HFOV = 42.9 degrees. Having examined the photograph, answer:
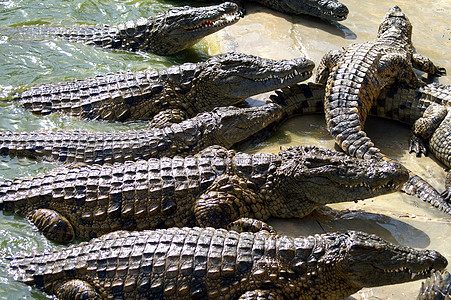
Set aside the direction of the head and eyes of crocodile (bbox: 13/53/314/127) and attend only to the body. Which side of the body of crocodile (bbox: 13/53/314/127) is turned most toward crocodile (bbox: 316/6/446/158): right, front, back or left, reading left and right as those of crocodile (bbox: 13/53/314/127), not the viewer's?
front

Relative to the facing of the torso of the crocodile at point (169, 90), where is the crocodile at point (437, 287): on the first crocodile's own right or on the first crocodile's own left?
on the first crocodile's own right

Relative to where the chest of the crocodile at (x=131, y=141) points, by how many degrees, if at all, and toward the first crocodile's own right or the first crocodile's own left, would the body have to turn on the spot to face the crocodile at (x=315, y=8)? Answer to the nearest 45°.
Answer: approximately 45° to the first crocodile's own left

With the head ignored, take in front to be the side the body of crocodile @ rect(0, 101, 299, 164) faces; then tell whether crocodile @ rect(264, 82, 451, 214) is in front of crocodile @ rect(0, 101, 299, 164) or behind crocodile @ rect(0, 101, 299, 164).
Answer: in front

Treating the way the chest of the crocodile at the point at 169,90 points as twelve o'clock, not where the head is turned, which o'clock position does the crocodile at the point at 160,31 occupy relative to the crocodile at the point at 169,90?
the crocodile at the point at 160,31 is roughly at 9 o'clock from the crocodile at the point at 169,90.

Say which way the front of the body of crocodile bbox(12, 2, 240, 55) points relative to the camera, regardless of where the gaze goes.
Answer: to the viewer's right

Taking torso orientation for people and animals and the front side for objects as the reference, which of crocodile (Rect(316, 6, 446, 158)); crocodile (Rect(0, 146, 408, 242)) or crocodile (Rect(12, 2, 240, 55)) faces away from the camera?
crocodile (Rect(316, 6, 446, 158))

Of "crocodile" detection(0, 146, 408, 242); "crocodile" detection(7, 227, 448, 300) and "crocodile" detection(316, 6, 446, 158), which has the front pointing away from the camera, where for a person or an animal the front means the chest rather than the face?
"crocodile" detection(316, 6, 446, 158)

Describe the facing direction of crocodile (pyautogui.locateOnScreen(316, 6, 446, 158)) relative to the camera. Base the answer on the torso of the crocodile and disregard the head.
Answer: away from the camera

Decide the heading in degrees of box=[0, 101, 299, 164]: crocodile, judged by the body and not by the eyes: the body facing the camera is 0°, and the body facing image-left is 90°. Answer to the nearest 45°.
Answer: approximately 270°

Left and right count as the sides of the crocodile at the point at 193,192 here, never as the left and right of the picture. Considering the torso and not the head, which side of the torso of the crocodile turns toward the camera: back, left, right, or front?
right

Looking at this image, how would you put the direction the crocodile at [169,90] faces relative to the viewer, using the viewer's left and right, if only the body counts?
facing to the right of the viewer

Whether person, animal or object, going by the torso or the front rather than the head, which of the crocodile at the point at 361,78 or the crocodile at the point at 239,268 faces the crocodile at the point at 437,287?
the crocodile at the point at 239,268

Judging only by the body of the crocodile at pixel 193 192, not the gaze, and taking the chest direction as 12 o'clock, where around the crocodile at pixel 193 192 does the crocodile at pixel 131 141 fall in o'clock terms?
the crocodile at pixel 131 141 is roughly at 8 o'clock from the crocodile at pixel 193 192.

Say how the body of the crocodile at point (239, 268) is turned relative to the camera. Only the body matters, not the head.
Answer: to the viewer's right

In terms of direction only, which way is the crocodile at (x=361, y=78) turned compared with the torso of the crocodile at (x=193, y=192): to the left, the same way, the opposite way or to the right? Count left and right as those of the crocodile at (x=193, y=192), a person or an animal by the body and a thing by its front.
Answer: to the left
